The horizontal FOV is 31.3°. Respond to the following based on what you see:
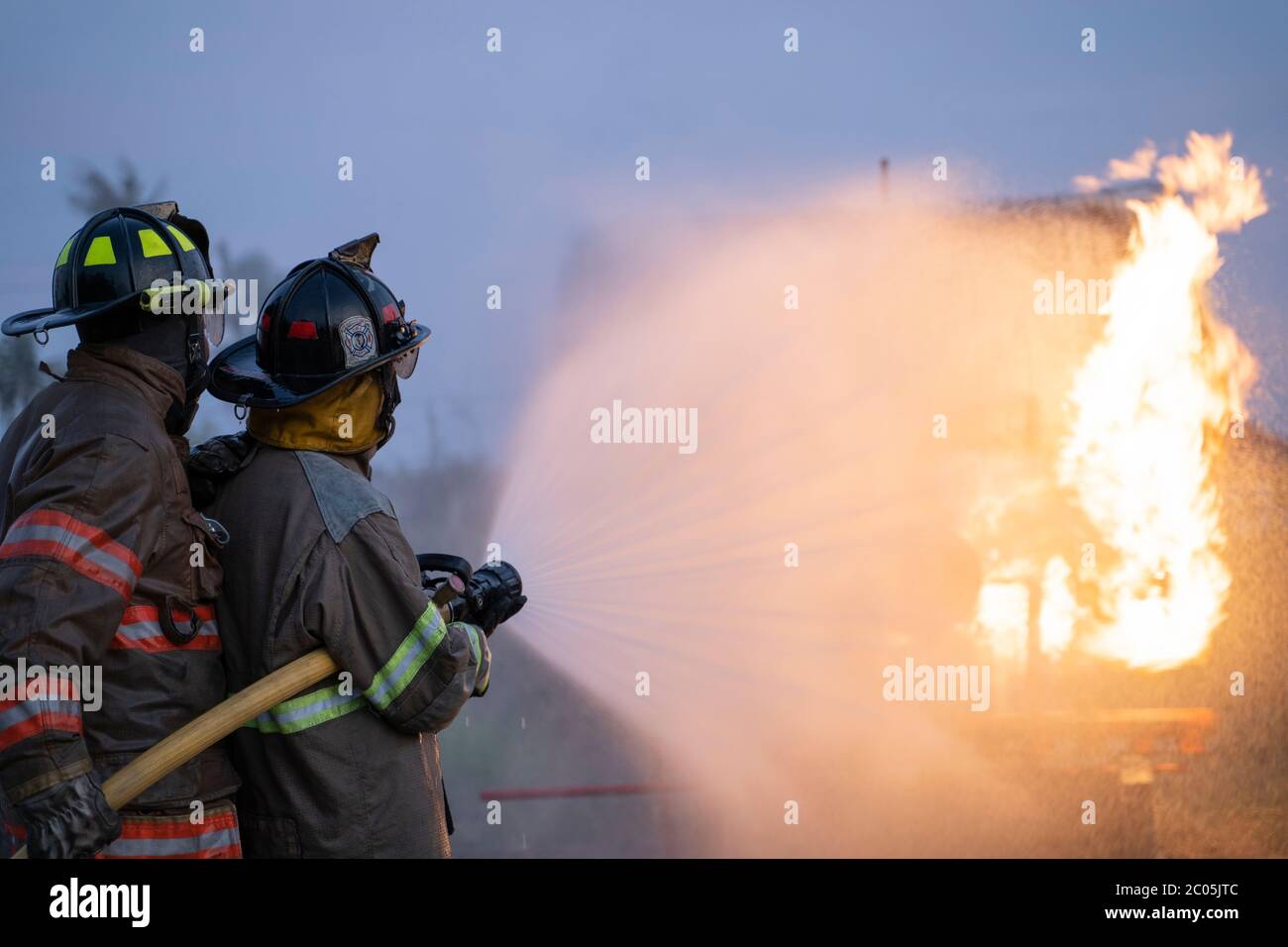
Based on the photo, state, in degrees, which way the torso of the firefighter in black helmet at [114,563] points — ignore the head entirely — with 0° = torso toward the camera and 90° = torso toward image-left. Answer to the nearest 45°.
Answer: approximately 270°

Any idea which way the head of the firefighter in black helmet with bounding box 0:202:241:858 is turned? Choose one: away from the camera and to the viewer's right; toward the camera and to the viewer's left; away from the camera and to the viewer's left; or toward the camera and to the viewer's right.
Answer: away from the camera and to the viewer's right

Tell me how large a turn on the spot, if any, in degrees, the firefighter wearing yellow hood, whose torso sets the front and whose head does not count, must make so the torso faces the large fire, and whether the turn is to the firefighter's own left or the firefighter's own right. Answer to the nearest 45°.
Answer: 0° — they already face it

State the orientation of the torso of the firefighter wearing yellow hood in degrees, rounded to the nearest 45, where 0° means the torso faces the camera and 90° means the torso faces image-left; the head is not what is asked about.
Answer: approximately 225°
